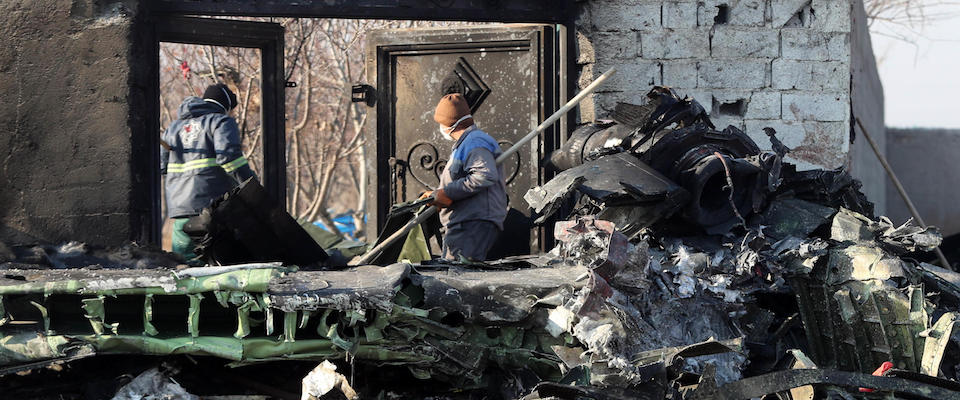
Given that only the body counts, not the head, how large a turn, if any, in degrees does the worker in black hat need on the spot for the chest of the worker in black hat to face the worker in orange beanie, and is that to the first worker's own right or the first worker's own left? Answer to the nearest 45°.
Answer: approximately 90° to the first worker's own right

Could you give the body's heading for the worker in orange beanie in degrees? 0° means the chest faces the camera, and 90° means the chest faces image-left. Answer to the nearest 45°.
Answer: approximately 90°

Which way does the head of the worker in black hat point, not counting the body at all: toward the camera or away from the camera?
away from the camera

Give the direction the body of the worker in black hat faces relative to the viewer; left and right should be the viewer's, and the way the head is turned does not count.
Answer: facing away from the viewer and to the right of the viewer

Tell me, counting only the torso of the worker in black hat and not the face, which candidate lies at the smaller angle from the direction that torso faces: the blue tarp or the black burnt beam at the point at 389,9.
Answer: the blue tarp

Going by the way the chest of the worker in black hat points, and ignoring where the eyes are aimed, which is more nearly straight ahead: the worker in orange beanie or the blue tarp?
the blue tarp
